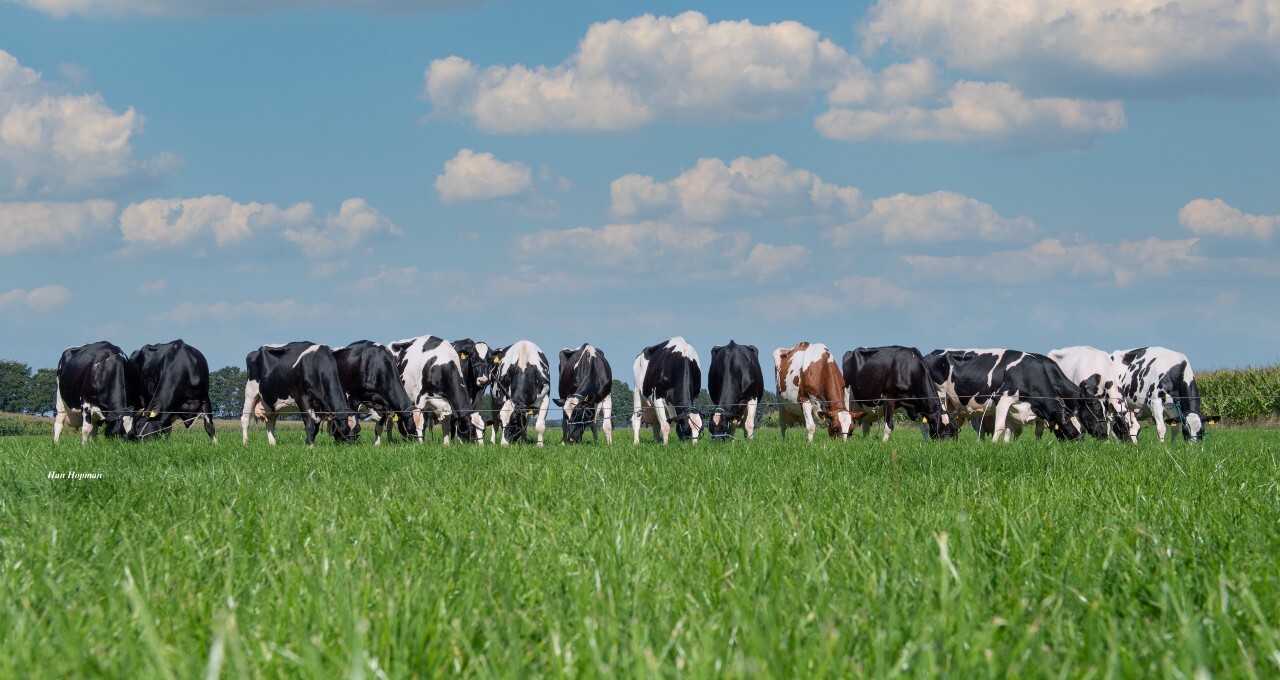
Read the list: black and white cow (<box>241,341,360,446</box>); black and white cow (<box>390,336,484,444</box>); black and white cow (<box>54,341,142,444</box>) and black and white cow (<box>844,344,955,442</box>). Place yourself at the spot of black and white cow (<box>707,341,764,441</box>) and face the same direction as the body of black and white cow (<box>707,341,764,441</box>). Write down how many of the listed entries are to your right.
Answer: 3

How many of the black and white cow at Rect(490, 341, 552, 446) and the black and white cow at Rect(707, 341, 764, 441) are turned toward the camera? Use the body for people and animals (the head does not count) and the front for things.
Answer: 2

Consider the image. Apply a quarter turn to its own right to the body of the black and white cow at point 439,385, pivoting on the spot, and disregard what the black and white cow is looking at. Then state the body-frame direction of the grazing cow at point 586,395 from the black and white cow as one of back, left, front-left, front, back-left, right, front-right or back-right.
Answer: back-left

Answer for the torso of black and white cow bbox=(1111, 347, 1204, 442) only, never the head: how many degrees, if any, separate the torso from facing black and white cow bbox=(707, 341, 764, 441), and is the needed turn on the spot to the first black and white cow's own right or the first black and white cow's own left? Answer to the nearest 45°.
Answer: approximately 90° to the first black and white cow's own right

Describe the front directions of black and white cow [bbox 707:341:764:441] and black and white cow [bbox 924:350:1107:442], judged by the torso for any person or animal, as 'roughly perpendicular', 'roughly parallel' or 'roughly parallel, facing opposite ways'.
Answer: roughly perpendicular

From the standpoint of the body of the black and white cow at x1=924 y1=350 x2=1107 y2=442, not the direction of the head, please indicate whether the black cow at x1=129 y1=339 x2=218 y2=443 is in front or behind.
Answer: behind

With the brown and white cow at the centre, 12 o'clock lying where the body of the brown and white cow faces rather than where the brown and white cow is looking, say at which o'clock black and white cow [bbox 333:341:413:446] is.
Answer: The black and white cow is roughly at 4 o'clock from the brown and white cow.

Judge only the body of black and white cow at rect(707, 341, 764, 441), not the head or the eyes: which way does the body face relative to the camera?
toward the camera

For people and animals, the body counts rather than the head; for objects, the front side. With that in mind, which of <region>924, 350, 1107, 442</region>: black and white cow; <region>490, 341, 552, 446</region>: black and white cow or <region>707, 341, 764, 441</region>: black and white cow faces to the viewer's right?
<region>924, 350, 1107, 442</region>: black and white cow

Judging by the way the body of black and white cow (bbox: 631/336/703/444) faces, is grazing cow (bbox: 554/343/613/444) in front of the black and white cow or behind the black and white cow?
behind

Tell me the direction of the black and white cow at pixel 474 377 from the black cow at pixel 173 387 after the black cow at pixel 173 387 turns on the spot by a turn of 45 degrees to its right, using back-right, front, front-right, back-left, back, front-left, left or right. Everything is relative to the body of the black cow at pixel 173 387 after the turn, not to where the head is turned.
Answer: back

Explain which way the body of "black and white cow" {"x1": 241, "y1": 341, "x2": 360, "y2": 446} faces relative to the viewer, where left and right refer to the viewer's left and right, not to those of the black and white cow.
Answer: facing the viewer and to the right of the viewer

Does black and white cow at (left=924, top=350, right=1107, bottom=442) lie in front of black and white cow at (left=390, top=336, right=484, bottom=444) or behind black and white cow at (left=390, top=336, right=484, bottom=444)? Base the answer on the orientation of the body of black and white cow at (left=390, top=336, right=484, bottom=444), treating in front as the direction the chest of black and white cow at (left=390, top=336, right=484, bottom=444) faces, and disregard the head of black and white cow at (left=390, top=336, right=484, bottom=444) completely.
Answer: in front

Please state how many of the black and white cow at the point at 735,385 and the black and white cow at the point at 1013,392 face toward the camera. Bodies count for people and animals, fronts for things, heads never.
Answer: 1

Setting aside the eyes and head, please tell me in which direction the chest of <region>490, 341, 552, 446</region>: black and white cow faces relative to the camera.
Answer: toward the camera

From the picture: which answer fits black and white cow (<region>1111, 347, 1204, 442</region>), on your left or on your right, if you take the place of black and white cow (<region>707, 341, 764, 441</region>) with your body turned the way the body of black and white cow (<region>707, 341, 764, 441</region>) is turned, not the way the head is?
on your left

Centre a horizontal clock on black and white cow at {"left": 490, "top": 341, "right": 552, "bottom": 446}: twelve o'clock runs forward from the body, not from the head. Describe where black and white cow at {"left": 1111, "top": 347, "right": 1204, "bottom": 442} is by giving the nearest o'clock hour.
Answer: black and white cow at {"left": 1111, "top": 347, "right": 1204, "bottom": 442} is roughly at 9 o'clock from black and white cow at {"left": 490, "top": 341, "right": 552, "bottom": 446}.

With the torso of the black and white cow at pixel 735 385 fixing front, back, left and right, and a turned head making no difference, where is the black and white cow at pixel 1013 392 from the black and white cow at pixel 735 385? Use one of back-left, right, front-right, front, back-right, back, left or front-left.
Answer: left

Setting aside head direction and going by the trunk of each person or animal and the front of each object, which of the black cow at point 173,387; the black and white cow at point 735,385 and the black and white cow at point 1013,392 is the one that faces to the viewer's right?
the black and white cow at point 1013,392

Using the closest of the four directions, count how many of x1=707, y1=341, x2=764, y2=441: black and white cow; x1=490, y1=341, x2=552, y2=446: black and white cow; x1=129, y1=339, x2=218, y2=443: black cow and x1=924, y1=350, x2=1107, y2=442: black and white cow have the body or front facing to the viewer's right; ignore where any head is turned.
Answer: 1

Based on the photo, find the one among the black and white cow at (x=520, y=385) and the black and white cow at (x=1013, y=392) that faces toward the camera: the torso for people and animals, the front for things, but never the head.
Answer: the black and white cow at (x=520, y=385)
